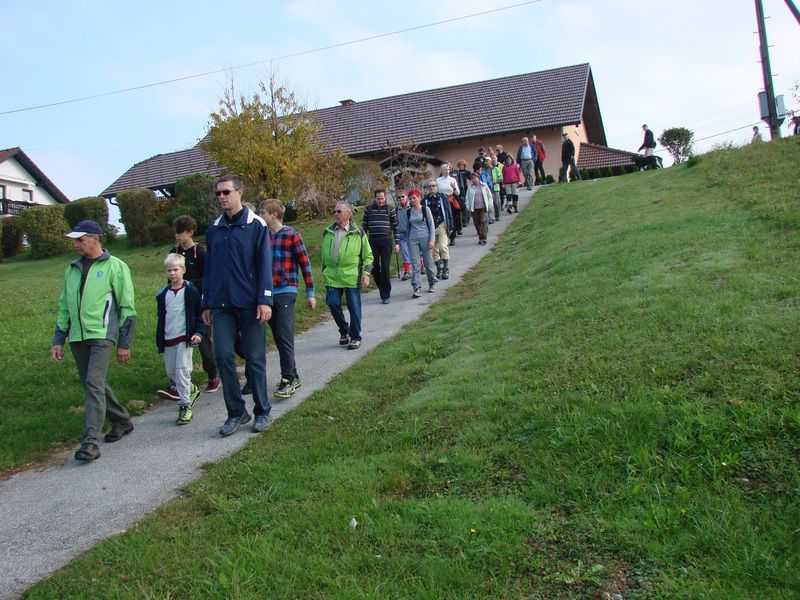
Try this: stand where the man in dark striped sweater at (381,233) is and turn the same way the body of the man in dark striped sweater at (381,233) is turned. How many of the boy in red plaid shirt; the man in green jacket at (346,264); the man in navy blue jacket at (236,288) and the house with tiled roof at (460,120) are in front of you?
3

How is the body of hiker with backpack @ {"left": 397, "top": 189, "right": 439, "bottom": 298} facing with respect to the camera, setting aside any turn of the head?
toward the camera

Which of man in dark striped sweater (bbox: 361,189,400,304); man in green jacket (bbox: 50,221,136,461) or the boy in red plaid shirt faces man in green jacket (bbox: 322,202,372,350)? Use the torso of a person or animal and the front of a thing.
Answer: the man in dark striped sweater

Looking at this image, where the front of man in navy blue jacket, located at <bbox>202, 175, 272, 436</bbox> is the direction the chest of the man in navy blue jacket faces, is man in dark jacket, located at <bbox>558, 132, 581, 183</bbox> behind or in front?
behind

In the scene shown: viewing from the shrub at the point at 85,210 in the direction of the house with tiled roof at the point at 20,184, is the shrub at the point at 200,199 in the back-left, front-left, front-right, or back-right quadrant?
back-right

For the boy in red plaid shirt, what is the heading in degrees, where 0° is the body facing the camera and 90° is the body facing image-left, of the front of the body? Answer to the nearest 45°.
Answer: approximately 45°

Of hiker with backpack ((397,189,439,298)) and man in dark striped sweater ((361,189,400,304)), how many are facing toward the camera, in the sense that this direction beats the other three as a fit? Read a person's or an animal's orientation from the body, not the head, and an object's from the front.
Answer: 2

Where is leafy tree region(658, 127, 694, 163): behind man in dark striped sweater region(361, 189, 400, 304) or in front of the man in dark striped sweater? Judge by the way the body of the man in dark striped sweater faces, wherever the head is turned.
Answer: behind

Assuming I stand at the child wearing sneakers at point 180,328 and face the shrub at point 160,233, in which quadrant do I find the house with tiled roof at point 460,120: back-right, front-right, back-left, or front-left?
front-right

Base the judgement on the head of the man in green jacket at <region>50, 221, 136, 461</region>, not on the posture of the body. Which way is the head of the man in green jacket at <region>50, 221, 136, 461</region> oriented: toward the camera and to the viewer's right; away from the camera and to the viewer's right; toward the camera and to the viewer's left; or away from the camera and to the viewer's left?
toward the camera and to the viewer's left

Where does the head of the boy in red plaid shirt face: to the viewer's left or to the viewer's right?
to the viewer's left

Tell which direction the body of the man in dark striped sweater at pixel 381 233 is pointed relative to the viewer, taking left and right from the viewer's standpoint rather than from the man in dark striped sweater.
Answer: facing the viewer

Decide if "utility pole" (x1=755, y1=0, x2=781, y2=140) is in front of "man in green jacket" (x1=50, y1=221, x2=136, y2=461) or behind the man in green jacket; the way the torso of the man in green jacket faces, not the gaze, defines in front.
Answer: behind

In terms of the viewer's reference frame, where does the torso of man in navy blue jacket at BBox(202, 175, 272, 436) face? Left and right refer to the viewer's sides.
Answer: facing the viewer and to the left of the viewer

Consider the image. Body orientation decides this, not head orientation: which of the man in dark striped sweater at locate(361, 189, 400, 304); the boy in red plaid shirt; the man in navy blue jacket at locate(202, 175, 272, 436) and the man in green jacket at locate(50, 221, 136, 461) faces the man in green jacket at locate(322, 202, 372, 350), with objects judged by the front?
the man in dark striped sweater

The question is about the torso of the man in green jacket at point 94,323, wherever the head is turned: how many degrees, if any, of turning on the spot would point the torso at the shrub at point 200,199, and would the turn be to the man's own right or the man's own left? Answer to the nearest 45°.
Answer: approximately 135° to the man's own right

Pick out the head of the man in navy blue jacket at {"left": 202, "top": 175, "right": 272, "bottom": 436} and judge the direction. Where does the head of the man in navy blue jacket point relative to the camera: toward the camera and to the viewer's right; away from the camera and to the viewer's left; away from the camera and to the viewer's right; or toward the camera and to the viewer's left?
toward the camera and to the viewer's left

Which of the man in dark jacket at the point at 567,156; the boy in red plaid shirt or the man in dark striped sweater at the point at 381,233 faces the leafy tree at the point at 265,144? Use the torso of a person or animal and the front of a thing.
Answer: the man in dark jacket at the point at 567,156

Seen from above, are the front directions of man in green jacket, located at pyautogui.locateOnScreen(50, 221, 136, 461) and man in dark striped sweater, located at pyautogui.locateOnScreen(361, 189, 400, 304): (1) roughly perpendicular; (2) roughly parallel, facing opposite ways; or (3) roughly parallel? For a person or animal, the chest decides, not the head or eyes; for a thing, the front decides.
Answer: roughly parallel
